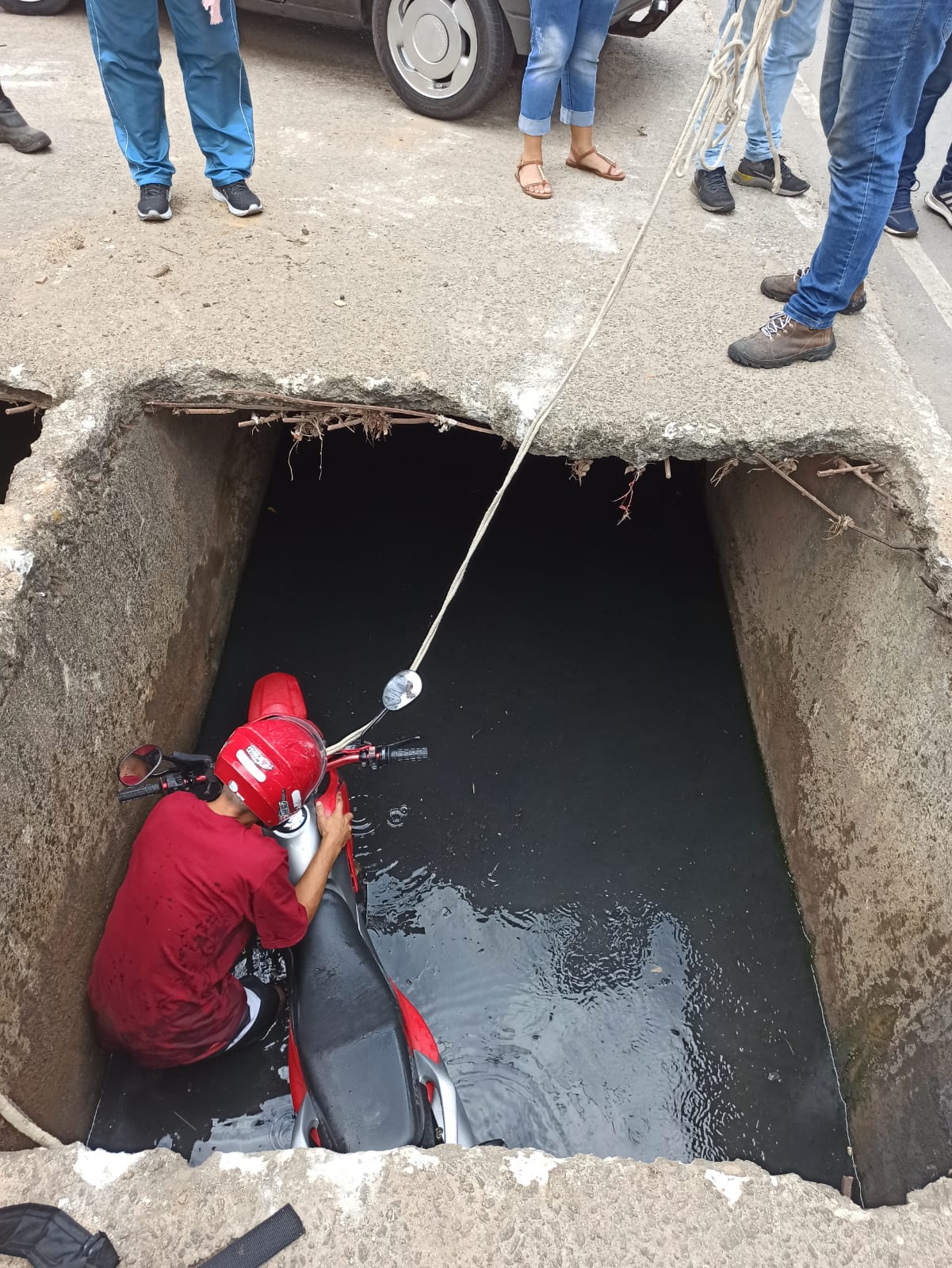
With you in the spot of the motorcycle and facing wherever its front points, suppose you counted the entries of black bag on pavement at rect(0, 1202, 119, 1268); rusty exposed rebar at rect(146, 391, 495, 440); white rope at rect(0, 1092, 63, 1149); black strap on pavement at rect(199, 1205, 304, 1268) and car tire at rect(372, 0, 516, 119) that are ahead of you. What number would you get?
2

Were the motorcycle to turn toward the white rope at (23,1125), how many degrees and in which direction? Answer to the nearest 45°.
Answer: approximately 135° to its left

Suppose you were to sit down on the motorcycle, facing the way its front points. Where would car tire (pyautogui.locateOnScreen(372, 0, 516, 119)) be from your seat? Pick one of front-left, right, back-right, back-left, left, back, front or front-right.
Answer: front

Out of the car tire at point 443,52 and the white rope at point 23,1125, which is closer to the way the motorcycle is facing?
the car tire

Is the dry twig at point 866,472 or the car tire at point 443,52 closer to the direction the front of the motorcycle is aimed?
the car tire

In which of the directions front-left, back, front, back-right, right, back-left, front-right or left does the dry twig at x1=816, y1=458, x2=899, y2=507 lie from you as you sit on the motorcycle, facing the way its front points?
front-right

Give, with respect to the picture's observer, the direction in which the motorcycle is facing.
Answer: facing away from the viewer

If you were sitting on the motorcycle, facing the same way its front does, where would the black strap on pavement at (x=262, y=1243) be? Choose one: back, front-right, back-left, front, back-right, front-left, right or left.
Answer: back

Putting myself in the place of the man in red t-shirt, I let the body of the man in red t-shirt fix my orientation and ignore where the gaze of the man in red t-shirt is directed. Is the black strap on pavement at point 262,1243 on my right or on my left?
on my right

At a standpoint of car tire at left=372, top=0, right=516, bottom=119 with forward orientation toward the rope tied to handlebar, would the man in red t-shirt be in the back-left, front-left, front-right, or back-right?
front-right

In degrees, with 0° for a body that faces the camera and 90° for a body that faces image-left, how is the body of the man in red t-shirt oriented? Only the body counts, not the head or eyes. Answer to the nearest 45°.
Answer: approximately 225°

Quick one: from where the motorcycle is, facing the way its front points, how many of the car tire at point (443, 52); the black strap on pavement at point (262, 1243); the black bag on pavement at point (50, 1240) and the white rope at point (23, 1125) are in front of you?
1

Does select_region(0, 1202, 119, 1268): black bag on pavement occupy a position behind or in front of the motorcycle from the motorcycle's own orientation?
behind

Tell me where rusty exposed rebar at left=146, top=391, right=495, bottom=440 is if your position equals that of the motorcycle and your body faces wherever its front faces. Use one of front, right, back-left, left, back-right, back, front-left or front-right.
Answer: front

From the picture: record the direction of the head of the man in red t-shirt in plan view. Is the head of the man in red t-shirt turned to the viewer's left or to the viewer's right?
to the viewer's right

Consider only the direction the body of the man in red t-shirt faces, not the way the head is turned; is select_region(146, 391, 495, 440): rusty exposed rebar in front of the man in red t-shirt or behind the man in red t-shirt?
in front

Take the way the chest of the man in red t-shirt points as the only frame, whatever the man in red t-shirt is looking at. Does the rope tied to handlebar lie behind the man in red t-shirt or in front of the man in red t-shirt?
in front
